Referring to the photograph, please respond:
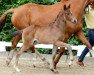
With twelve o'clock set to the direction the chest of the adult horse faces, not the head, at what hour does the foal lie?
The foal is roughly at 3 o'clock from the adult horse.

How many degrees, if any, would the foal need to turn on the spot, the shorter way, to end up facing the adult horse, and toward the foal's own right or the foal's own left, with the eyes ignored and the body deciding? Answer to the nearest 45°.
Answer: approximately 90° to the foal's own left

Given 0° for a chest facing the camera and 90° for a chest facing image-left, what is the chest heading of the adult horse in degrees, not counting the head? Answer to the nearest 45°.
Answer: approximately 270°

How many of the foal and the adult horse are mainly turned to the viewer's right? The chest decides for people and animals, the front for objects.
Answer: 2

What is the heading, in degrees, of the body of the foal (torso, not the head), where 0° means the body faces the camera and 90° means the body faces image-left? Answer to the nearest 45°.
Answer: approximately 270°
